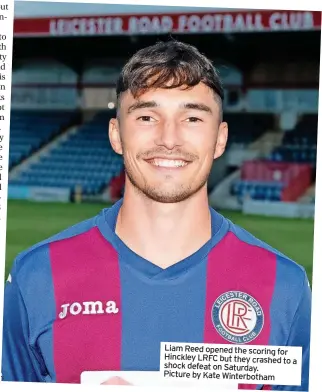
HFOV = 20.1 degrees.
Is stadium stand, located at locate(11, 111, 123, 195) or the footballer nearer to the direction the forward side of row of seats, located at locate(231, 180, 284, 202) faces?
the footballer

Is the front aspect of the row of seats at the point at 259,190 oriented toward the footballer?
yes

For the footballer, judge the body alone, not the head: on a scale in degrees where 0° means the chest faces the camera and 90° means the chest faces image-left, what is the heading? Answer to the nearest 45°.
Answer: approximately 0°

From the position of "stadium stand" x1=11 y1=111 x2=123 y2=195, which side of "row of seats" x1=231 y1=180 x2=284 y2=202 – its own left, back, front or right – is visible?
right

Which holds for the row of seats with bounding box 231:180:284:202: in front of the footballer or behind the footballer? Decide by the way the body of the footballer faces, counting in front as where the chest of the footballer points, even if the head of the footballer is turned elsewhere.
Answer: behind

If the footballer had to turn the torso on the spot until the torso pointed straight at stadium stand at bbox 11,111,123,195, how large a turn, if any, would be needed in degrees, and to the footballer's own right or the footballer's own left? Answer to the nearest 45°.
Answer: approximately 180°

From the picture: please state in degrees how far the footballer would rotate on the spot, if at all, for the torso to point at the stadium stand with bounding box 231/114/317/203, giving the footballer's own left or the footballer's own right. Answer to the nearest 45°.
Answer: approximately 180°

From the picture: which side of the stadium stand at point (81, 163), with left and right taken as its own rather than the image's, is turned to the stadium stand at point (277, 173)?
left

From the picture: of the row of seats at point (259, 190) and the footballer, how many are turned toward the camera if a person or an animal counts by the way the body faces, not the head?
2
